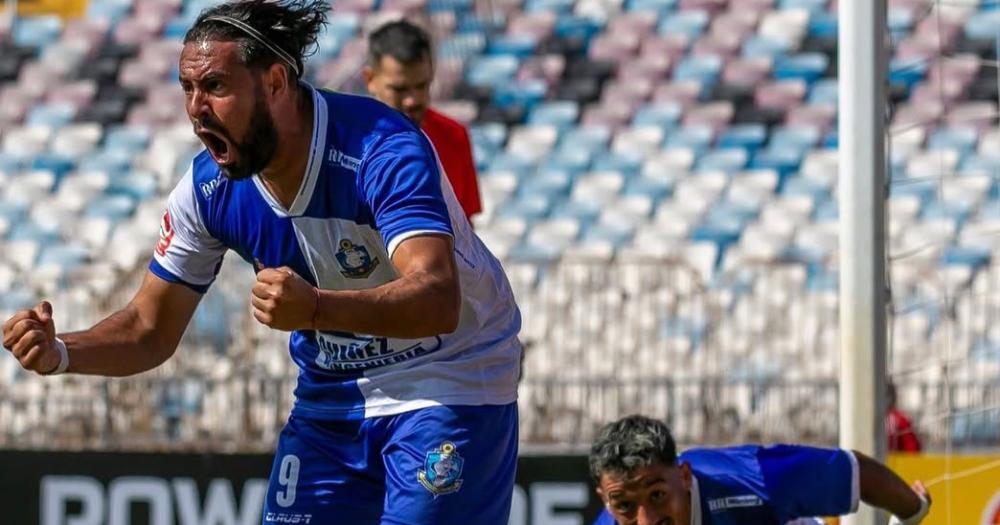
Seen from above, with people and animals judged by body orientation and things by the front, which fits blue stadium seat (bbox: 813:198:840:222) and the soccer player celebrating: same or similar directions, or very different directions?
same or similar directions

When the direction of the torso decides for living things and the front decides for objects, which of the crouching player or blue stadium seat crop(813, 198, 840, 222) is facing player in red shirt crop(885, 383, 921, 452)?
the blue stadium seat

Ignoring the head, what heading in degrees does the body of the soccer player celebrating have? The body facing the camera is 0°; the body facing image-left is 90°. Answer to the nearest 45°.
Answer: approximately 45°

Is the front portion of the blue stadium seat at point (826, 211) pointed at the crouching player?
yes

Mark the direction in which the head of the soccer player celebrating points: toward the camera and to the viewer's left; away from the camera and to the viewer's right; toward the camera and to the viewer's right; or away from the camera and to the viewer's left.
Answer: toward the camera and to the viewer's left

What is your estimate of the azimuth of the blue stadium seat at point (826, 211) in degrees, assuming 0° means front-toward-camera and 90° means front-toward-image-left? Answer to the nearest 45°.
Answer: approximately 0°

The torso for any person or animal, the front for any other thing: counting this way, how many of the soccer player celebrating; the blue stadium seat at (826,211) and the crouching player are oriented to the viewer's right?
0

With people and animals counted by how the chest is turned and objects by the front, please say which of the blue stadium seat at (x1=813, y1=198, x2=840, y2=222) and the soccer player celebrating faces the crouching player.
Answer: the blue stadium seat

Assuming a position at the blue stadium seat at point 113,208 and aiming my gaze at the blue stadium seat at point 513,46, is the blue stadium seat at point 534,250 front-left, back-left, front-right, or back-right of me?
front-right

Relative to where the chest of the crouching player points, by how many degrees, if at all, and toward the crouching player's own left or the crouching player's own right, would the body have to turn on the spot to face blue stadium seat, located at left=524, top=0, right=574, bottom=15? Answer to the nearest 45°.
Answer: approximately 135° to the crouching player's own right

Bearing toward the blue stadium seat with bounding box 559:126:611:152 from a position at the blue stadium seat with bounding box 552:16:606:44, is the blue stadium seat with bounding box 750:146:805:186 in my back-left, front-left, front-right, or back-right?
front-left

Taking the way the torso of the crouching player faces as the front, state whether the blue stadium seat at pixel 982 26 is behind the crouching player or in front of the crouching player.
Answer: behind

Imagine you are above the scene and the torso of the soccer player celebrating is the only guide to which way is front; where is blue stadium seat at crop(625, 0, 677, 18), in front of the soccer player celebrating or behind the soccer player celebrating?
behind

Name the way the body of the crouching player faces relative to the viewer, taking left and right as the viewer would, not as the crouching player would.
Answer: facing the viewer and to the left of the viewer

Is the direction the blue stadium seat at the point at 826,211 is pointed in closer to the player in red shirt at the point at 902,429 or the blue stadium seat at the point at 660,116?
the player in red shirt
